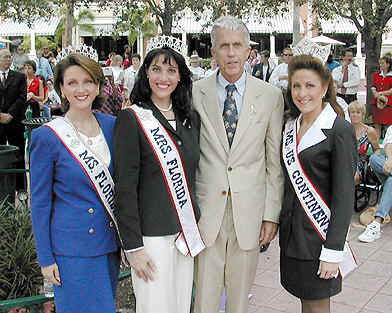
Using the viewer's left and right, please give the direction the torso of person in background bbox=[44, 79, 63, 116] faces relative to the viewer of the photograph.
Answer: facing the viewer and to the left of the viewer

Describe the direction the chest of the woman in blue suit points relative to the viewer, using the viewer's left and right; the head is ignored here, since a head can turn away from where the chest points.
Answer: facing the viewer and to the right of the viewer

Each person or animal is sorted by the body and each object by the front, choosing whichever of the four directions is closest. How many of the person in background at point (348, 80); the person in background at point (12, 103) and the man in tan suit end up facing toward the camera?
3

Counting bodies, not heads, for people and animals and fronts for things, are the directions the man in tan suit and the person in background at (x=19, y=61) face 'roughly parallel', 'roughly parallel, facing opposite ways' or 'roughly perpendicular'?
roughly parallel

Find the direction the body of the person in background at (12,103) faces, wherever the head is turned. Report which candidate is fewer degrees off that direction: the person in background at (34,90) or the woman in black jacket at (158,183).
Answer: the woman in black jacket

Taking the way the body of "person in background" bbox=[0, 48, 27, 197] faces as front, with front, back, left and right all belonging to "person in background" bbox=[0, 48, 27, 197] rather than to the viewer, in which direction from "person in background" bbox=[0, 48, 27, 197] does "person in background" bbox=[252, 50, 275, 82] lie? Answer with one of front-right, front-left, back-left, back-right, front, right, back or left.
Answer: back-left

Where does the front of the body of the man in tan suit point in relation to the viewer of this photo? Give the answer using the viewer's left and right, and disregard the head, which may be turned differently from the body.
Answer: facing the viewer

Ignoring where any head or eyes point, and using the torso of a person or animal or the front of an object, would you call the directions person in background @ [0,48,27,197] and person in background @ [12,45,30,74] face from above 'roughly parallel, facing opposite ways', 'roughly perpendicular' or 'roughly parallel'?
roughly parallel

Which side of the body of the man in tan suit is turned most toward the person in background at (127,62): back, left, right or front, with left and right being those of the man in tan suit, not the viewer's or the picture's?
back

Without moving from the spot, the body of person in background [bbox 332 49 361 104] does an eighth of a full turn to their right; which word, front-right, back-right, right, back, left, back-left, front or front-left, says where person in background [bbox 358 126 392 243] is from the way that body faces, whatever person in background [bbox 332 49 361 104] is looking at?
front-left

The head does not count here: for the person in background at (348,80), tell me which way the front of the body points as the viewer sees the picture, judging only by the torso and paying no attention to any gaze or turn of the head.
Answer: toward the camera

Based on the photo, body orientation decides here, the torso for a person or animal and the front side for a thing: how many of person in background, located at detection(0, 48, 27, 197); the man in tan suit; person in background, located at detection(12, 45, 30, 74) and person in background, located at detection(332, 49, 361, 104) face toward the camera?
4
